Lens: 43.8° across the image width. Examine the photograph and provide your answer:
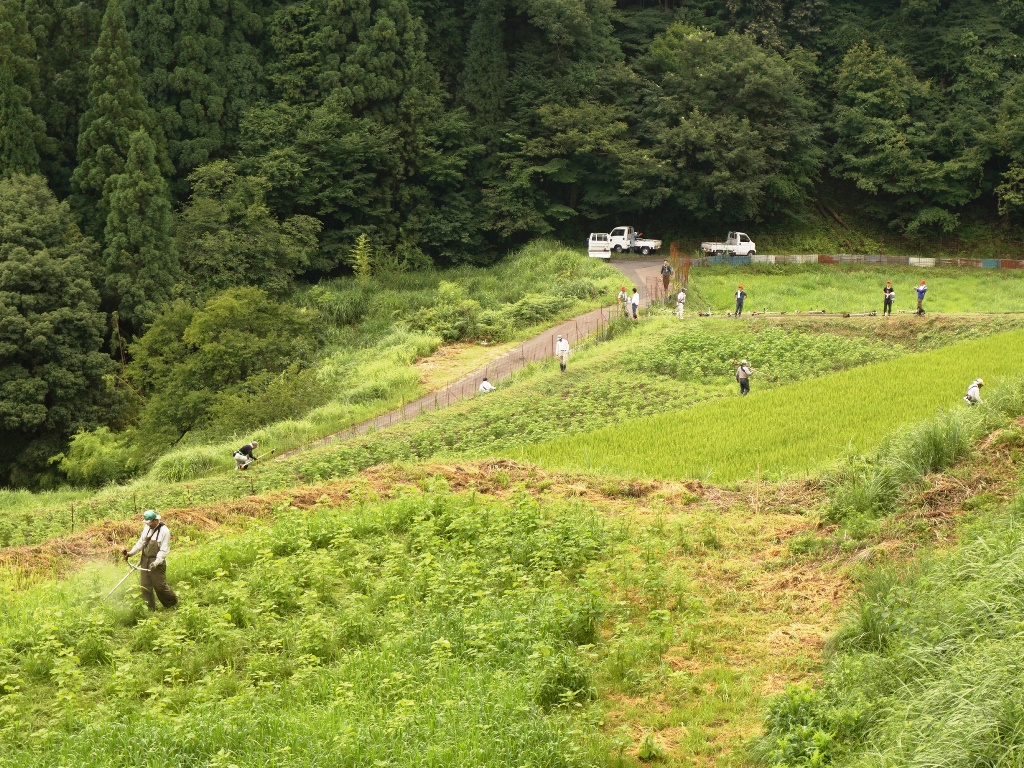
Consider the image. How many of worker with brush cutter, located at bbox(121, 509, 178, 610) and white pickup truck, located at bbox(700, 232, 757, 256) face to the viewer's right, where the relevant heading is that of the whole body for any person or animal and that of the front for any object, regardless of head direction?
1

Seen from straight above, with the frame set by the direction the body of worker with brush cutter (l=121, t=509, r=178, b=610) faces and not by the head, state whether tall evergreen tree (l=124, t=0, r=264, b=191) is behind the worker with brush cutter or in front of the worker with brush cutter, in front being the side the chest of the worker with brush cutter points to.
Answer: behind

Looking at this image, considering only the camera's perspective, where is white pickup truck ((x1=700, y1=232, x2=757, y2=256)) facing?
facing to the right of the viewer
